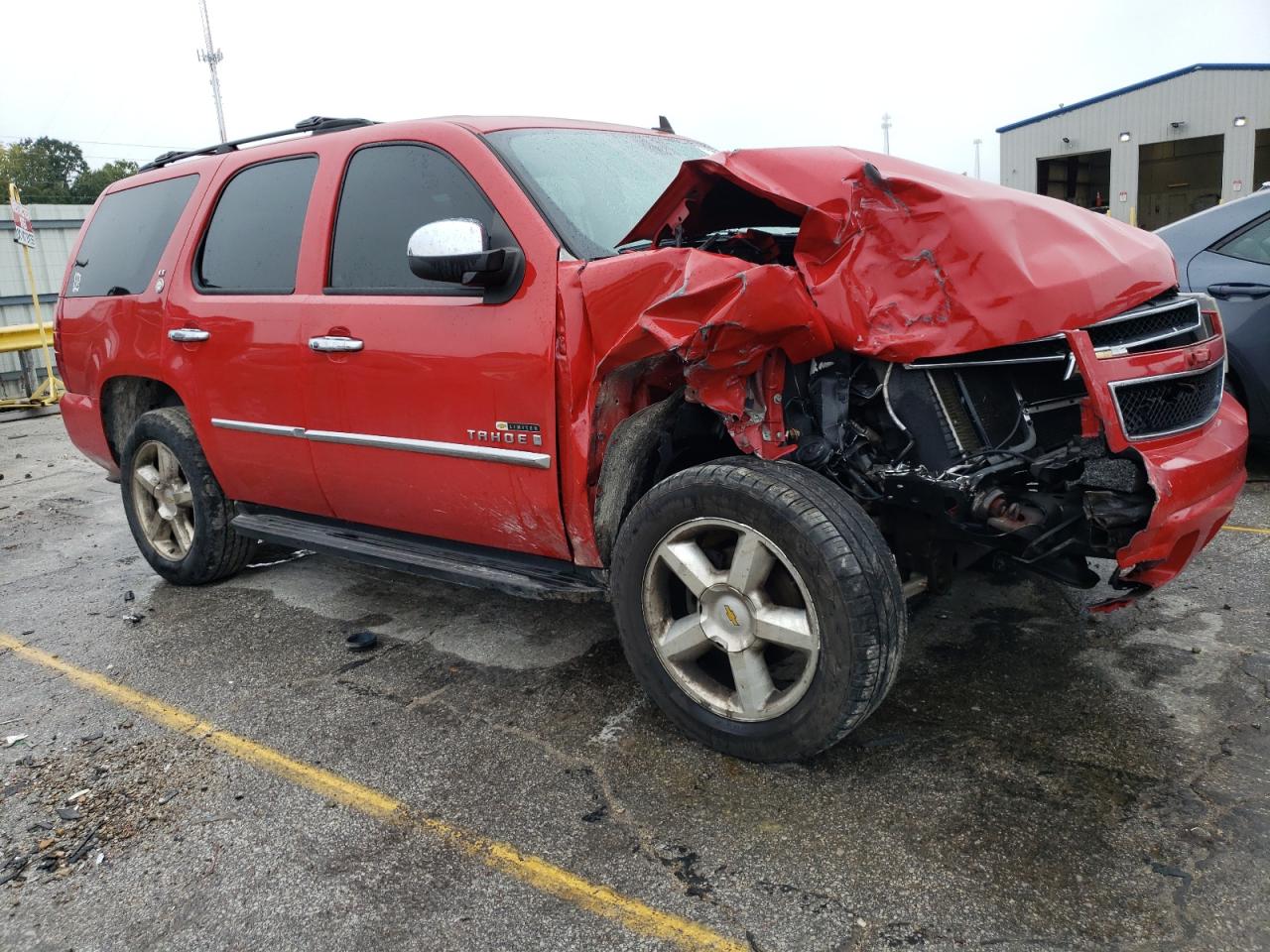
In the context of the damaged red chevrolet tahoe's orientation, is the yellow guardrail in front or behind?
behind

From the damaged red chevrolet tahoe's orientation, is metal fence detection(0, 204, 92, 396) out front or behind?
behind

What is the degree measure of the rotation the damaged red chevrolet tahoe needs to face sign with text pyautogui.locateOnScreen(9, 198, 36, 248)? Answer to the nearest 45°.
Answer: approximately 180°

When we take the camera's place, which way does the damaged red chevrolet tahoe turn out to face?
facing the viewer and to the right of the viewer
